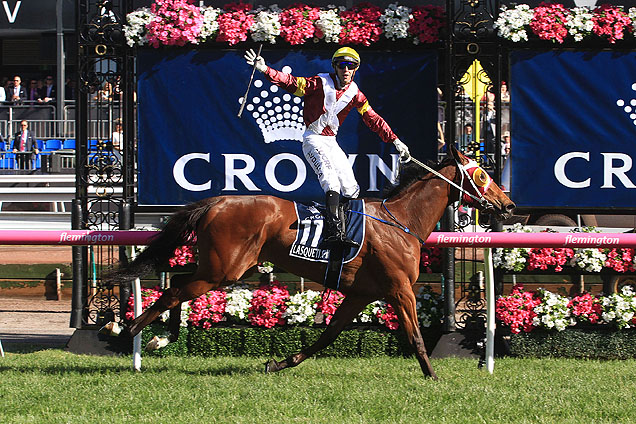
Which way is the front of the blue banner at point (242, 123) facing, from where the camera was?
facing the viewer

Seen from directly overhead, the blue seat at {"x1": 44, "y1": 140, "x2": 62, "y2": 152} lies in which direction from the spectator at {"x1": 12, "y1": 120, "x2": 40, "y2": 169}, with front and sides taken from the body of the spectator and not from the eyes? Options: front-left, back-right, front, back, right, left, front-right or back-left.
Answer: left

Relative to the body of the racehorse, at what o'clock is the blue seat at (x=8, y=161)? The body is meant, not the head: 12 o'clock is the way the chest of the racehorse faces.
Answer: The blue seat is roughly at 8 o'clock from the racehorse.

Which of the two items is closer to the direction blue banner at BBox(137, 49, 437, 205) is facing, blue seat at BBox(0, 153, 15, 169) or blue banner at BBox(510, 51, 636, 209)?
the blue banner

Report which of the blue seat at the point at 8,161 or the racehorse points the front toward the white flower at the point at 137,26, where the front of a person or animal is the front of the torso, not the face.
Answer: the blue seat

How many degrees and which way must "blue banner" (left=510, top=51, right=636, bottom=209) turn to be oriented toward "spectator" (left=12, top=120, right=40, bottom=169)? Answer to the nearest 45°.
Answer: approximately 135° to its right

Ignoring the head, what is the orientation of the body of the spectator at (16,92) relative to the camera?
toward the camera

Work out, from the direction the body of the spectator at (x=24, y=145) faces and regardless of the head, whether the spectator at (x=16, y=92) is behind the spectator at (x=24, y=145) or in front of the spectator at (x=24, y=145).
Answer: behind

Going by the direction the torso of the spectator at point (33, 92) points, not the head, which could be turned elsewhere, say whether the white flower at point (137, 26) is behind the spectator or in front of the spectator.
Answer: in front

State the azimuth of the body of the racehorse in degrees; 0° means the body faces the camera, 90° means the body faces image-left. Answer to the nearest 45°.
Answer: approximately 270°

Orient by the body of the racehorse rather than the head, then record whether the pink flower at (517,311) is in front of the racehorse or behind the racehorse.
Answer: in front

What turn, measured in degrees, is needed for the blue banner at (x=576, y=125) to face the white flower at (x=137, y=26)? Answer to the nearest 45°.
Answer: approximately 90° to its right
